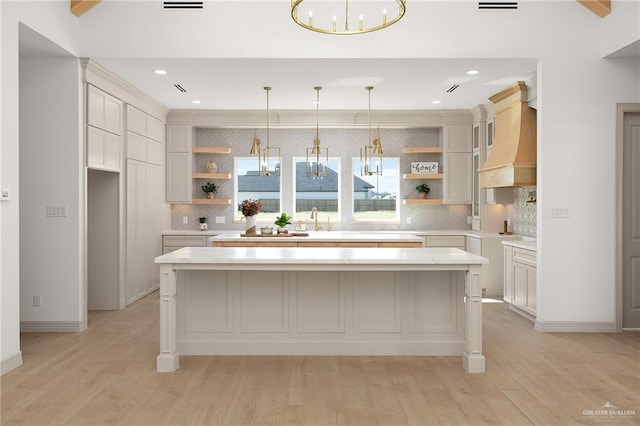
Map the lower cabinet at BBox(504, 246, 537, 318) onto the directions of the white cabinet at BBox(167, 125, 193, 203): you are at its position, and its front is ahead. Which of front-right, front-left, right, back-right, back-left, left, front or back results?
front-left

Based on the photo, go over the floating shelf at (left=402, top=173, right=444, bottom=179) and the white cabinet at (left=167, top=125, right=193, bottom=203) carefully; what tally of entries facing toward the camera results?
2

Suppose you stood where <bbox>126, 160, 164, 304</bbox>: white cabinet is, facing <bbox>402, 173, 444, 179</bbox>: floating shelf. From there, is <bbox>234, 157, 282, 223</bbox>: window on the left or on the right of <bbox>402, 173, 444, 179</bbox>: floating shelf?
left

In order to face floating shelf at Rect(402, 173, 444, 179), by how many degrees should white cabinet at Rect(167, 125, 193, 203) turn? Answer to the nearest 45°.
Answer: approximately 90° to its left

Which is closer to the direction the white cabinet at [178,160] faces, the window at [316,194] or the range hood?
the range hood

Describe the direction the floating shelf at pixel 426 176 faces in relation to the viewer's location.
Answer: facing the viewer

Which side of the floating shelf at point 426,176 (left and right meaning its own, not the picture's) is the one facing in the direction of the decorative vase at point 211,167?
right

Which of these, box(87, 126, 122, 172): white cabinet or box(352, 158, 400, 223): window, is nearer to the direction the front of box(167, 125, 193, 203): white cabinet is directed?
the white cabinet

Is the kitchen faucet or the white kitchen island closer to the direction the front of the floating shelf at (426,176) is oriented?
the white kitchen island

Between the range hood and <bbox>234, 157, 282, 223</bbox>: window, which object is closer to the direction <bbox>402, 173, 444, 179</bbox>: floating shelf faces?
the range hood

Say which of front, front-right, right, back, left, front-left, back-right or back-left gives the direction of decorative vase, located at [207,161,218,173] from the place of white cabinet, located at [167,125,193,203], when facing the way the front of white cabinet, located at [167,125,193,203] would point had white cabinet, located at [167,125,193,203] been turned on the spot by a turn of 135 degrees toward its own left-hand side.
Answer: front-right

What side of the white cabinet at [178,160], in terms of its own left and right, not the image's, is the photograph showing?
front
